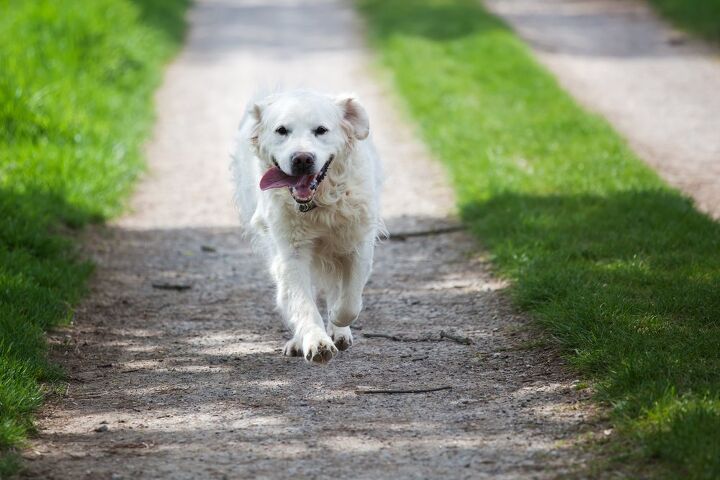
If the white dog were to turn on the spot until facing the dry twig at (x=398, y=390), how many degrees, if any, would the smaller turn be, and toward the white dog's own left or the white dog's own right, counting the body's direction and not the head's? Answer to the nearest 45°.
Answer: approximately 45° to the white dog's own left

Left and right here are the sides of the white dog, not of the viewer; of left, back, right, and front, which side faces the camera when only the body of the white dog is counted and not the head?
front
